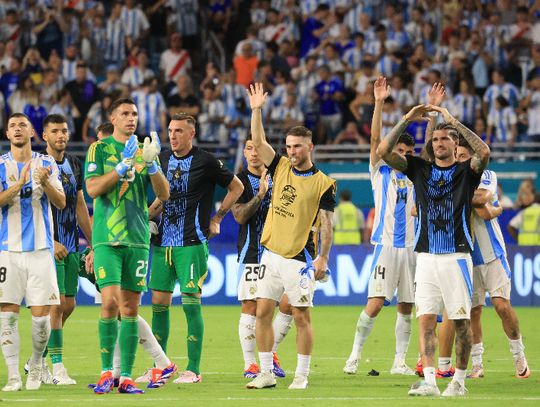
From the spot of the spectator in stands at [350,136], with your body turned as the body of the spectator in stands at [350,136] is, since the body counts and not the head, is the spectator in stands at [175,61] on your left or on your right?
on your right

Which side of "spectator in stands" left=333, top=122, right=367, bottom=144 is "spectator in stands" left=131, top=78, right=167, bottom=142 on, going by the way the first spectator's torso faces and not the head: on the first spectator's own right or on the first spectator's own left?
on the first spectator's own right

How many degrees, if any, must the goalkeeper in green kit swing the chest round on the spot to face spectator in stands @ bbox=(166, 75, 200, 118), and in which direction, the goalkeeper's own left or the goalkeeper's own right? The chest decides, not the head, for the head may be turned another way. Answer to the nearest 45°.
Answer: approximately 135° to the goalkeeper's own left

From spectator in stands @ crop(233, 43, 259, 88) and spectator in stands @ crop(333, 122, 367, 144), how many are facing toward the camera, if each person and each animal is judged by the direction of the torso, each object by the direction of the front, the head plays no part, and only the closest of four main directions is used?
2

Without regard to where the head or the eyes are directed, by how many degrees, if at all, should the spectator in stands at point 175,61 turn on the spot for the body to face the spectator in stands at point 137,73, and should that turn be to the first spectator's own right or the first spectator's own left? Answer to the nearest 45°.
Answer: approximately 45° to the first spectator's own right

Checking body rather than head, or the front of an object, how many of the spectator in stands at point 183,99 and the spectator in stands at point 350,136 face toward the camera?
2

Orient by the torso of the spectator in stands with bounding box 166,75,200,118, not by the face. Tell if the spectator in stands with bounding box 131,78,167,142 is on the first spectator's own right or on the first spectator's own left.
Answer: on the first spectator's own right

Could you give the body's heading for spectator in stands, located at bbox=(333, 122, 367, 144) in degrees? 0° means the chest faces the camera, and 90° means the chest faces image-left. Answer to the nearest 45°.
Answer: approximately 0°

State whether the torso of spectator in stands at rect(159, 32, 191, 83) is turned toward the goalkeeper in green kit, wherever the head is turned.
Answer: yes

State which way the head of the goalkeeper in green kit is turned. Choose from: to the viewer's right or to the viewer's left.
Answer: to the viewer's right

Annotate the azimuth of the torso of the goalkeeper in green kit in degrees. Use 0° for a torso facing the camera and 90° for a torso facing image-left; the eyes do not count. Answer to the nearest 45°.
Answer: approximately 315°

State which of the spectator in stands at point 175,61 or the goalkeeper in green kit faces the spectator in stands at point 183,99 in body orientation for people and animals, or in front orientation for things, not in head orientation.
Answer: the spectator in stands at point 175,61
